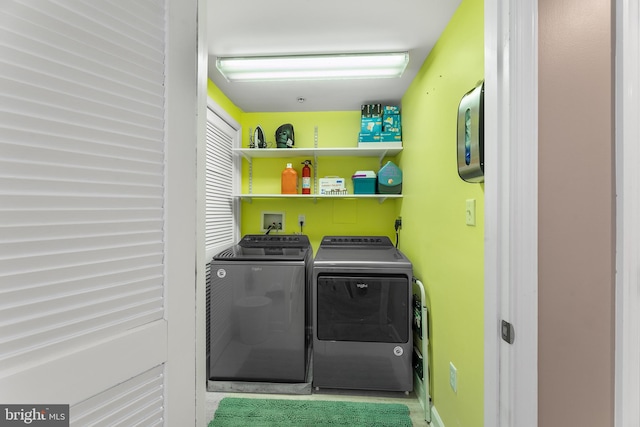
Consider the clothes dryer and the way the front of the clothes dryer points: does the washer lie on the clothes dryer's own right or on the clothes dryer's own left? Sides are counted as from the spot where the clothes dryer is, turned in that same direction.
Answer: on the clothes dryer's own right

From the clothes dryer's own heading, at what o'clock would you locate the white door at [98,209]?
The white door is roughly at 1 o'clock from the clothes dryer.

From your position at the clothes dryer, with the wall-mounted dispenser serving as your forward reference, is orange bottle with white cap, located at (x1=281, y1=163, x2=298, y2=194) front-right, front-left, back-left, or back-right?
back-right

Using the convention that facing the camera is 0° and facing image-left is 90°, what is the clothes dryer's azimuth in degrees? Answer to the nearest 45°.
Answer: approximately 0°

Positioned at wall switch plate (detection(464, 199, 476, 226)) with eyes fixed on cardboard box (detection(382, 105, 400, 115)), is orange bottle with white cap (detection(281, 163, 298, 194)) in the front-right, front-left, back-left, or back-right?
front-left
